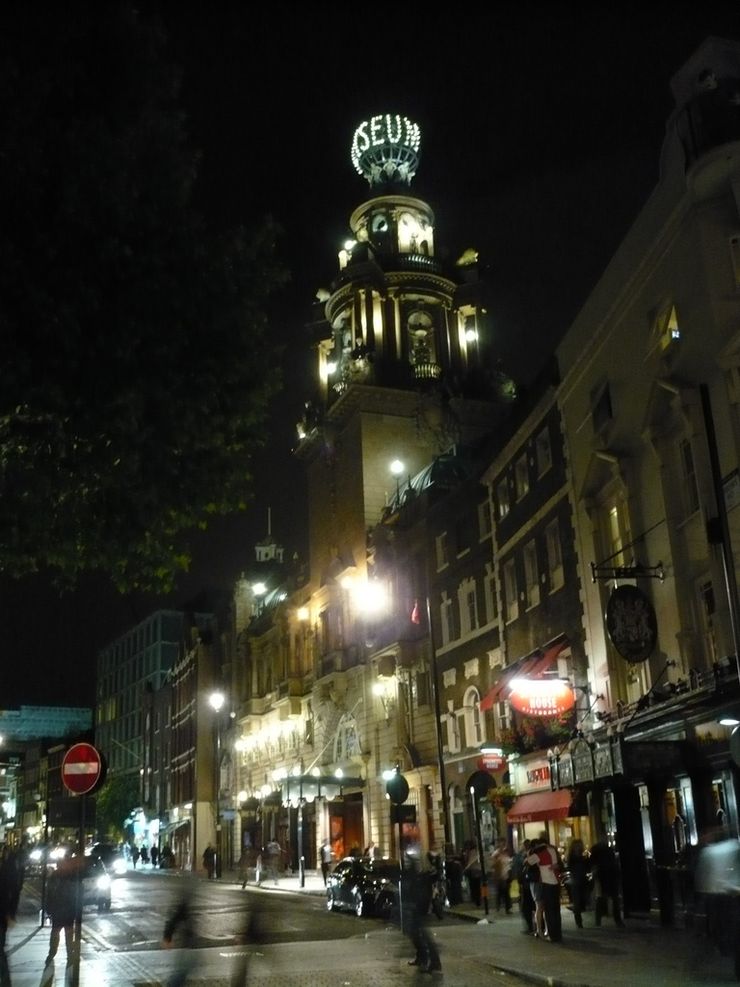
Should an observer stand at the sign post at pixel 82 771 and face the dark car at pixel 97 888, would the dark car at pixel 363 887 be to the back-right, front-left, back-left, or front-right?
front-right

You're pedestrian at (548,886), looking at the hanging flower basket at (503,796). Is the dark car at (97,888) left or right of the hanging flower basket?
left

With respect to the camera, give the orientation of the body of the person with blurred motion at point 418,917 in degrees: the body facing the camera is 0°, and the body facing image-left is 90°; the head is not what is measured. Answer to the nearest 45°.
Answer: approximately 90°

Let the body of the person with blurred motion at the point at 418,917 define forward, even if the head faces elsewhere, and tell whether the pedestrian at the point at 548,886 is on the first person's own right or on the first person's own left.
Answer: on the first person's own right
